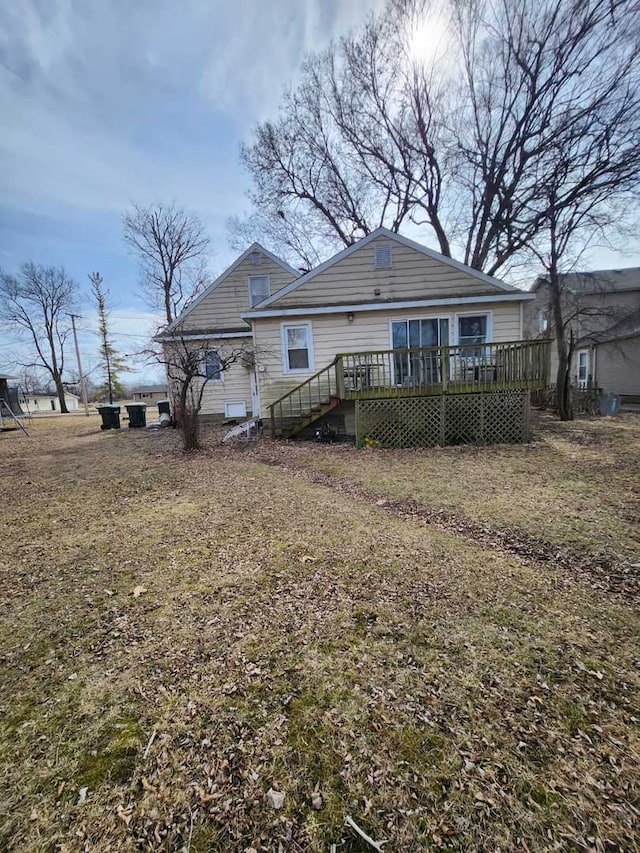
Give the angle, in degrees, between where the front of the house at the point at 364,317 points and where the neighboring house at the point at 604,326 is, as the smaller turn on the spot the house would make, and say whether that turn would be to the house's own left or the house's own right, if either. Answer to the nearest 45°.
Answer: approximately 45° to the house's own right

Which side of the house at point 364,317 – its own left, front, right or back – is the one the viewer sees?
back

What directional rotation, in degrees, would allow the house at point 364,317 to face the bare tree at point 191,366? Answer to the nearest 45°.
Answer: approximately 90° to its left

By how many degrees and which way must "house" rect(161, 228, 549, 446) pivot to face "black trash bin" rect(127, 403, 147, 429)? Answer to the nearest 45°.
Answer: approximately 45° to its left
